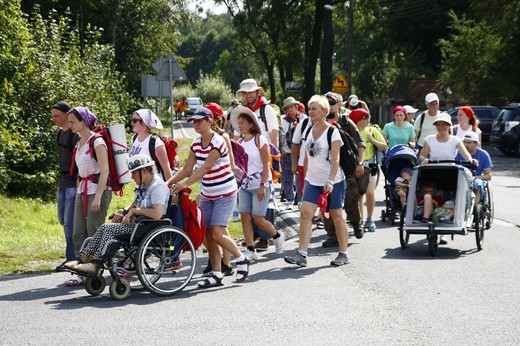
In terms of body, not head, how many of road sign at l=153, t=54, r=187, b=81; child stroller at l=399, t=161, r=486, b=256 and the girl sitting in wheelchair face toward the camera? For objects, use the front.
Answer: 1

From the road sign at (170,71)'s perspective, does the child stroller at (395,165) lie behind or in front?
behind

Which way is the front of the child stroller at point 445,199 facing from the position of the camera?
facing the viewer

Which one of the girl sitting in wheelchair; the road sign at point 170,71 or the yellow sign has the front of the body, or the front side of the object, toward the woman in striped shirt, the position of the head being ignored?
the yellow sign

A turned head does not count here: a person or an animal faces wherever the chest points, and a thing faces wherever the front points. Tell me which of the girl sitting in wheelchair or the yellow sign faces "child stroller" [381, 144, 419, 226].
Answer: the yellow sign

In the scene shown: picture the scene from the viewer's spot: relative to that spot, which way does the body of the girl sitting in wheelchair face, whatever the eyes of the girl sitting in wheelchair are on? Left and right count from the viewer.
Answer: facing to the left of the viewer

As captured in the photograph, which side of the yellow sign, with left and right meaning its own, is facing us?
front

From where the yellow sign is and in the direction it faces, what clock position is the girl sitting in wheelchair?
The girl sitting in wheelchair is roughly at 12 o'clock from the yellow sign.

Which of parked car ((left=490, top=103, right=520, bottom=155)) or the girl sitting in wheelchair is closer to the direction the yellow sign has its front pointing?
the girl sitting in wheelchair

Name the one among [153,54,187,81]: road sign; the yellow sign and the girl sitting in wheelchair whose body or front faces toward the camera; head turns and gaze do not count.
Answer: the yellow sign

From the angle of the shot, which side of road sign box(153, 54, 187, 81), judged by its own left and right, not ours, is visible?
back

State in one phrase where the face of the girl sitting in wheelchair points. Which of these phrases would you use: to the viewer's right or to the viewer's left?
to the viewer's left

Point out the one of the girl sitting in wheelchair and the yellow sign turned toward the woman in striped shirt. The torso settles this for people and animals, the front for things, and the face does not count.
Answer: the yellow sign

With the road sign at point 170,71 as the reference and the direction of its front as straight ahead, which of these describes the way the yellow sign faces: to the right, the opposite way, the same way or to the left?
the opposite way

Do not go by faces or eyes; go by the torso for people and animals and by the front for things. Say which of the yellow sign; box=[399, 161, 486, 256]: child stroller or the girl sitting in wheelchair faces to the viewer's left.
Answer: the girl sitting in wheelchair

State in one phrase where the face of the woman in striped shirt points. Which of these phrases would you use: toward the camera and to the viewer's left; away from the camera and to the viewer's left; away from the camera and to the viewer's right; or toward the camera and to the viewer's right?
toward the camera and to the viewer's left
